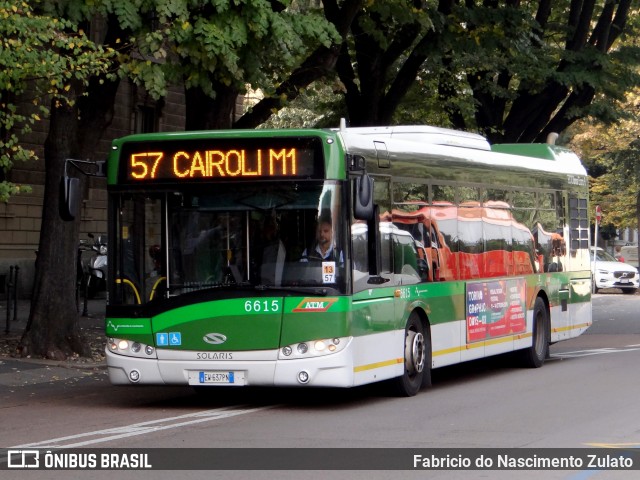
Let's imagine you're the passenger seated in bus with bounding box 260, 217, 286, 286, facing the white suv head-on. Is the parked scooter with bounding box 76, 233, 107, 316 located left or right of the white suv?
left

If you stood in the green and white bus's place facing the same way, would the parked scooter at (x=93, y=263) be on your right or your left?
on your right

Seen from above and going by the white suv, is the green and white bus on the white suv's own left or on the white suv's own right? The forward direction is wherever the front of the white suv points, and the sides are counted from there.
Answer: on the white suv's own right

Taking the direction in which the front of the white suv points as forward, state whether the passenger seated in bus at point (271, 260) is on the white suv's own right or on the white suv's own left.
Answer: on the white suv's own right

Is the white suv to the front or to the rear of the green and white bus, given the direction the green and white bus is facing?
to the rear
